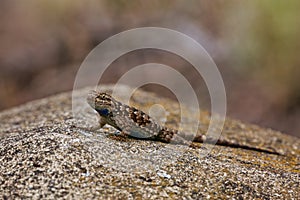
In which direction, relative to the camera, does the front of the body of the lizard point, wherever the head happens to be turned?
to the viewer's left
